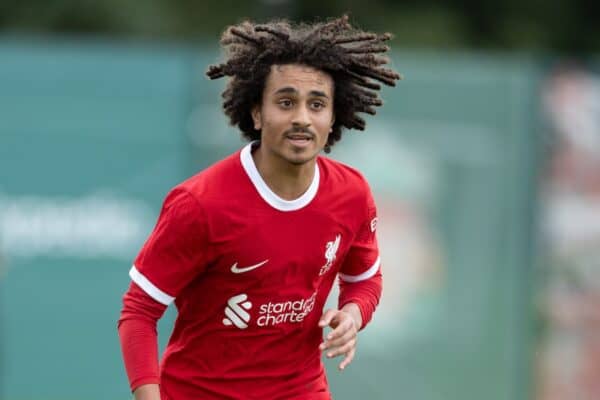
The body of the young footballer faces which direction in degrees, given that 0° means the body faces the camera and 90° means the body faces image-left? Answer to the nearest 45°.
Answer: approximately 315°
